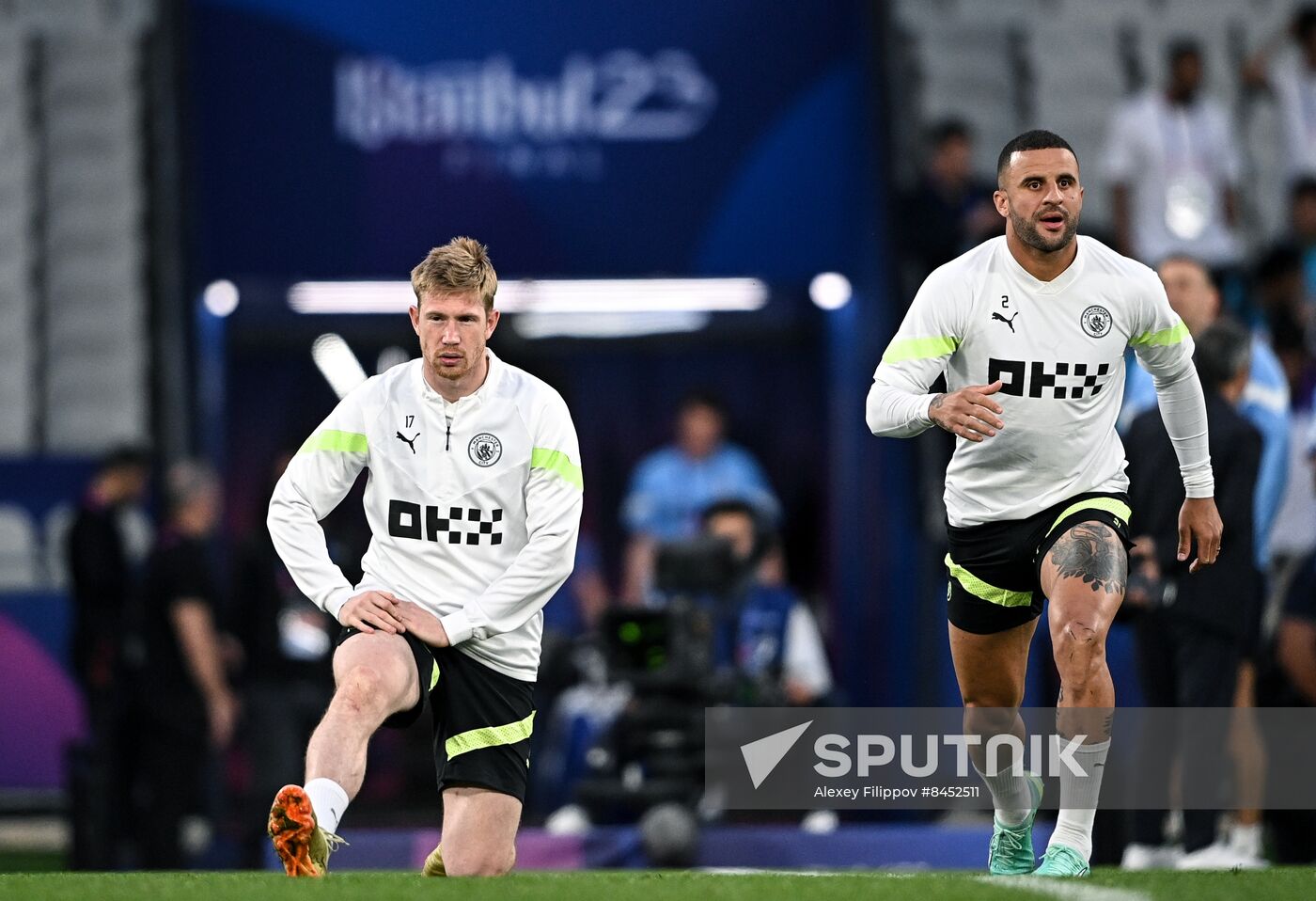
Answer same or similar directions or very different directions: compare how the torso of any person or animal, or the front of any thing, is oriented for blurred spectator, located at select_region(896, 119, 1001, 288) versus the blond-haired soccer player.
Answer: same or similar directions

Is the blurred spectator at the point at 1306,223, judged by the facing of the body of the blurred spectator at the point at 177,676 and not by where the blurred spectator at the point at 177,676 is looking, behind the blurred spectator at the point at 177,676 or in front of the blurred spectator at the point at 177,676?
in front

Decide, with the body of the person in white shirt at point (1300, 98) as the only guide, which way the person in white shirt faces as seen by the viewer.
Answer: toward the camera

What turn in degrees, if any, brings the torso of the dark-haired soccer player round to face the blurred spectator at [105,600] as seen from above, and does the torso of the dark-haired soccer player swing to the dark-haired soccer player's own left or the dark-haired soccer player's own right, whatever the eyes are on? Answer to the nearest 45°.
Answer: approximately 135° to the dark-haired soccer player's own right

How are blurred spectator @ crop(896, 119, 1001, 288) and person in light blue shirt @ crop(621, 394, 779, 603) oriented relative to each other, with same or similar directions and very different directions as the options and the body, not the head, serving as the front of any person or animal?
same or similar directions

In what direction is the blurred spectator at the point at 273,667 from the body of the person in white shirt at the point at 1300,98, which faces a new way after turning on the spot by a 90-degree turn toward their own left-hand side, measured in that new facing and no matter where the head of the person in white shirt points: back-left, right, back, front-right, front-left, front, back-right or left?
back-right

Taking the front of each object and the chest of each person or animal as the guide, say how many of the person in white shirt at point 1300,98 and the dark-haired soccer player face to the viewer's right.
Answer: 0

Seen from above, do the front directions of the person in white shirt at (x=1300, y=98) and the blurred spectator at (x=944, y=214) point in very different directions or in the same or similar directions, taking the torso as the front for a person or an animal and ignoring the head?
same or similar directions

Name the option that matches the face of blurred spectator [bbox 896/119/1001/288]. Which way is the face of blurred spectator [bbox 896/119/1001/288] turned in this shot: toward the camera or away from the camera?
toward the camera

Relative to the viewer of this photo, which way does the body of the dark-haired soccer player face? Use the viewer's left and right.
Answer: facing the viewer

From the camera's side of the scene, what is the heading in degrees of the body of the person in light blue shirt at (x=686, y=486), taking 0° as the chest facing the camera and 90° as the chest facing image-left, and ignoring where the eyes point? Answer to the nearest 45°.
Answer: approximately 0°

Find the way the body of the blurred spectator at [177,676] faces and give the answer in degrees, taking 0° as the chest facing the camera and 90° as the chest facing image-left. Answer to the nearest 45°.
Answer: approximately 270°
